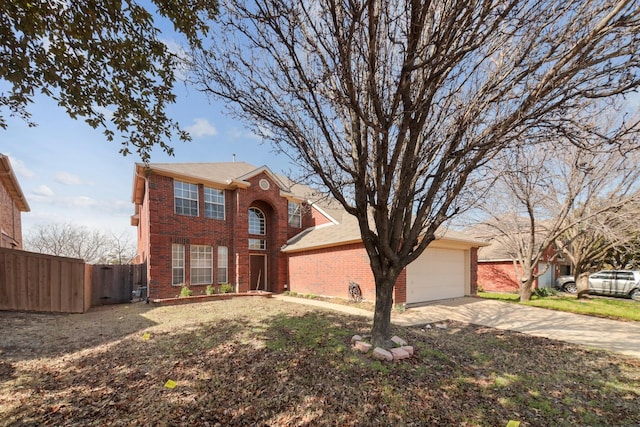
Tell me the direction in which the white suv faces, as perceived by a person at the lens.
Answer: facing to the left of the viewer

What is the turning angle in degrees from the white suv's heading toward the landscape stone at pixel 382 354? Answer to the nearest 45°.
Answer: approximately 90° to its left

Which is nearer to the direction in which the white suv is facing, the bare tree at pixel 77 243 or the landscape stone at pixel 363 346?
the bare tree

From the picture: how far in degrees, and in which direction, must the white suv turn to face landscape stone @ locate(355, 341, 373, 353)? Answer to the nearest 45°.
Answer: approximately 90° to its left

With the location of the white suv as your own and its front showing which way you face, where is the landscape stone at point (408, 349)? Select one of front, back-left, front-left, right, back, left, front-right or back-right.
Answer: left

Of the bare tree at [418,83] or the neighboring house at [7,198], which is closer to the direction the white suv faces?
the neighboring house

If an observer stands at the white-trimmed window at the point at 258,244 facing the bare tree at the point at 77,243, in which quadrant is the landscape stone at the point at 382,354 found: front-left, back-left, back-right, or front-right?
back-left

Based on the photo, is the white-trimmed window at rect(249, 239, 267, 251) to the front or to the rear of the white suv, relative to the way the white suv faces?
to the front

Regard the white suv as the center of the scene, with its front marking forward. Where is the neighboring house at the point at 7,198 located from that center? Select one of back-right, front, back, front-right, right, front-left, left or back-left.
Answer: front-left

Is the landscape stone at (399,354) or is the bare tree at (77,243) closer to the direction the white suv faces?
the bare tree

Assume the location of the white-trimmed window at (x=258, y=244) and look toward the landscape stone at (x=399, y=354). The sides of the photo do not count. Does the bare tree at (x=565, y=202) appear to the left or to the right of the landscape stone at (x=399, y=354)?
left
